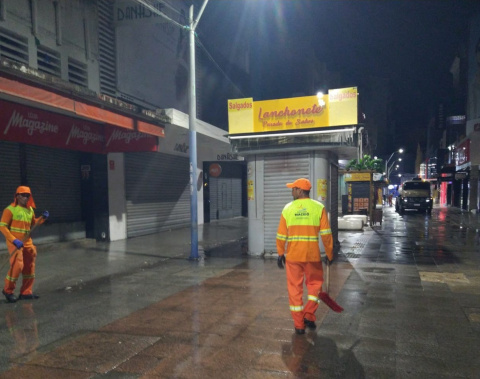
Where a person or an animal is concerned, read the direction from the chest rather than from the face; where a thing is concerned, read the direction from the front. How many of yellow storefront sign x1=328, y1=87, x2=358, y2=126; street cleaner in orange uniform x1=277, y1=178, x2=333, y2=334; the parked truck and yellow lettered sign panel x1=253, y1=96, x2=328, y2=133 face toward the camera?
3

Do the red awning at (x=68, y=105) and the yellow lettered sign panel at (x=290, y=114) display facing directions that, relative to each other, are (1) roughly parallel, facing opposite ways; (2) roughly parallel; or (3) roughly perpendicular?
roughly perpendicular

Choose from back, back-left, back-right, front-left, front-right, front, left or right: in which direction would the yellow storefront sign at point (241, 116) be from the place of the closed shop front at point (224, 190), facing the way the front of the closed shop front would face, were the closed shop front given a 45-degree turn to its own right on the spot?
front

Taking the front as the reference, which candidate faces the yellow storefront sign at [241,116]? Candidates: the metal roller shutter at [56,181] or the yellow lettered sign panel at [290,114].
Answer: the metal roller shutter

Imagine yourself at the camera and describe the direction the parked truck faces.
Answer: facing the viewer

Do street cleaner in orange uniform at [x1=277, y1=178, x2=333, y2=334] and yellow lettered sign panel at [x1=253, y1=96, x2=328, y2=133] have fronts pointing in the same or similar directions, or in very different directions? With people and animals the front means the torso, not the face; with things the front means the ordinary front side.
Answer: very different directions

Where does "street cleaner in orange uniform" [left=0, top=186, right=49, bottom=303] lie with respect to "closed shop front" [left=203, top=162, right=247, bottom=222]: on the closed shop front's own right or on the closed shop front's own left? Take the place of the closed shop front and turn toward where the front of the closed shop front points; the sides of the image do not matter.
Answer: on the closed shop front's own right

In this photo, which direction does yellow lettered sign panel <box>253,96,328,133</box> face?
toward the camera

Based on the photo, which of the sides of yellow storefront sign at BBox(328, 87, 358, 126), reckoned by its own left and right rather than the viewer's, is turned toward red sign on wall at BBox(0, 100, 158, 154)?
right

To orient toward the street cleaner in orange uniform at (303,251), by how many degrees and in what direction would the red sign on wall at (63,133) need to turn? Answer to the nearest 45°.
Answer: approximately 45° to its right

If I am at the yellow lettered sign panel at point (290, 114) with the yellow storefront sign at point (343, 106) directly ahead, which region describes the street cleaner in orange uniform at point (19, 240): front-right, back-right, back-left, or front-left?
back-right

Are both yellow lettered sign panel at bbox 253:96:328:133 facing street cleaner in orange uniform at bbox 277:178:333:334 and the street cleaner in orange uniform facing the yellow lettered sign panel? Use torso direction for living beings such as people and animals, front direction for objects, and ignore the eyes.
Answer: yes

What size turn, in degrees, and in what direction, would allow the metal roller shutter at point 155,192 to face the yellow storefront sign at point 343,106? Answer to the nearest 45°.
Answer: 0° — it already faces it

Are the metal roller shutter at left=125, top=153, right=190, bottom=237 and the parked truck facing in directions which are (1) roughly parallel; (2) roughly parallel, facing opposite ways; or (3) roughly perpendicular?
roughly perpendicular

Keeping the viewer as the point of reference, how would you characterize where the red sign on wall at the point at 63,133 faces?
facing the viewer and to the right of the viewer

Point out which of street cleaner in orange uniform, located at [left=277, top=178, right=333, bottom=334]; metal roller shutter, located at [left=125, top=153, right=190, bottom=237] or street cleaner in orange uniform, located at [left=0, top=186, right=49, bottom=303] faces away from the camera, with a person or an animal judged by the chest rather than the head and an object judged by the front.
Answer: street cleaner in orange uniform, located at [left=277, top=178, right=333, bottom=334]

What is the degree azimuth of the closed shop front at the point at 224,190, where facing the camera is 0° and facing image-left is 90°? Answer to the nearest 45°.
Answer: approximately 315°
